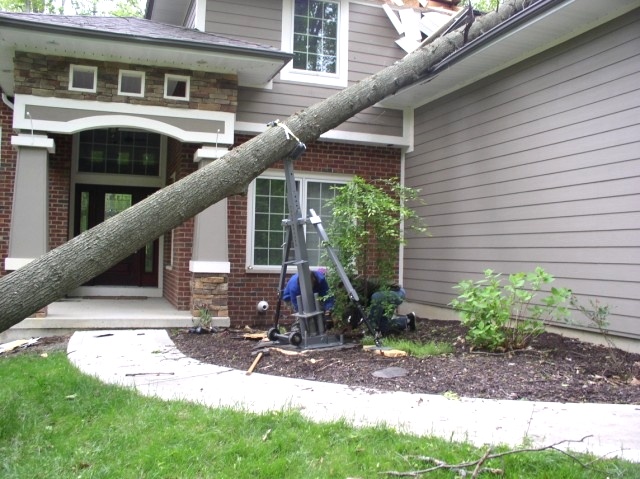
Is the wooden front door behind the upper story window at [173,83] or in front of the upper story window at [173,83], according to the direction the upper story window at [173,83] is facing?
behind

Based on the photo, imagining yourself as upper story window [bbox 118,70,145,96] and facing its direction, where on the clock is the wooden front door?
The wooden front door is roughly at 6 o'clock from the upper story window.

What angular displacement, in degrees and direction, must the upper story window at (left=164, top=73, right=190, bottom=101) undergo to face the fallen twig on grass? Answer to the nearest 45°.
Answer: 0° — it already faces it

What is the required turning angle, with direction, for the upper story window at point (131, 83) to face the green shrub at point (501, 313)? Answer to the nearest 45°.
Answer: approximately 45° to its left

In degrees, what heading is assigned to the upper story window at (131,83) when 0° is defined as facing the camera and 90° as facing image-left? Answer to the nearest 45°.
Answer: approximately 0°

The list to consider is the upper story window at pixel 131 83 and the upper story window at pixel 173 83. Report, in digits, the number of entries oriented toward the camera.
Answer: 2

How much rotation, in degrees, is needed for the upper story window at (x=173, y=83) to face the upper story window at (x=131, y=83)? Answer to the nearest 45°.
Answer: approximately 90° to its right

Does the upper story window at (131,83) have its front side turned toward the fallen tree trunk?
yes
